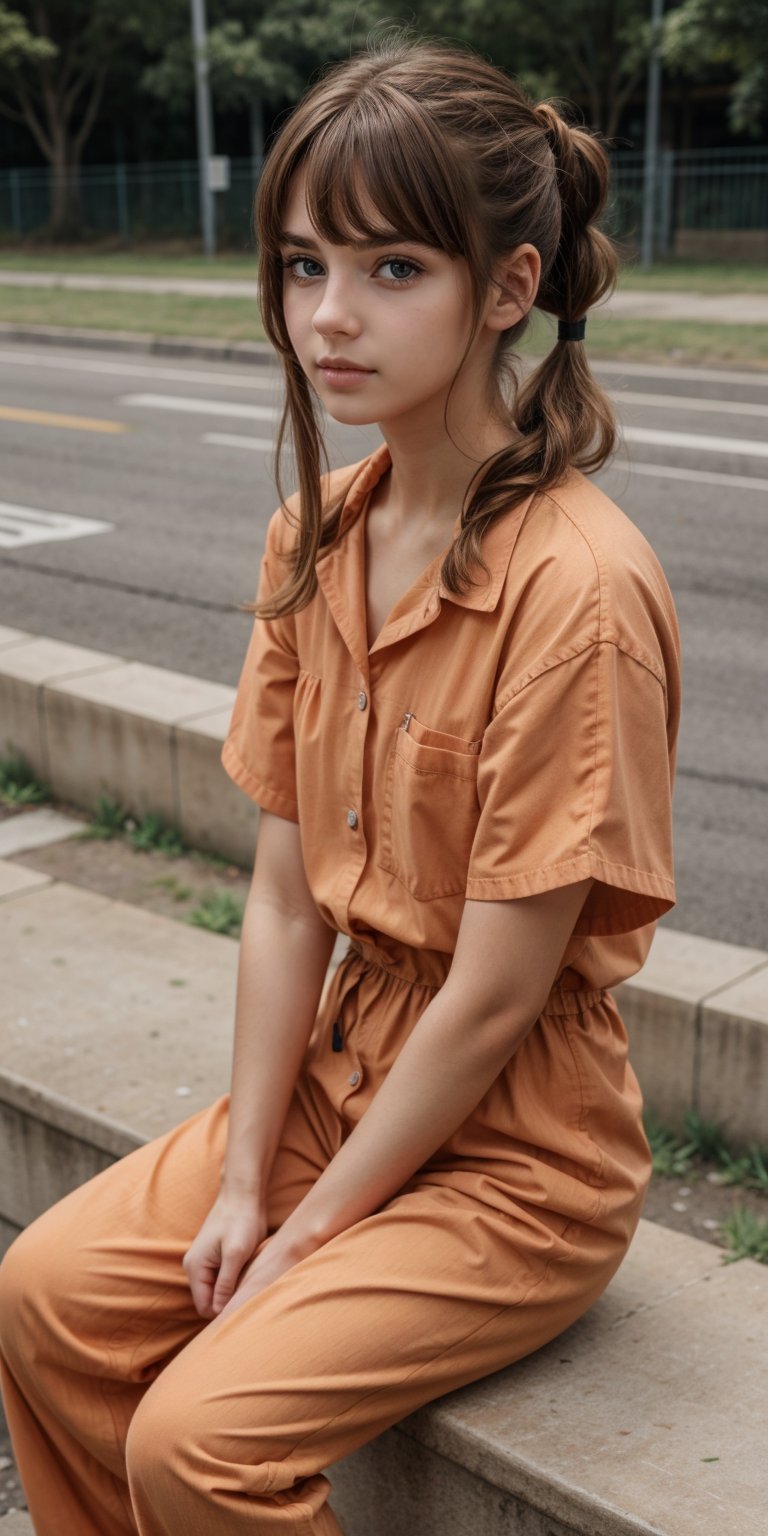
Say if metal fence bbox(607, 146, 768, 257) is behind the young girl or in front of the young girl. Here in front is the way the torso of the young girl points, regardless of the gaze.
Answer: behind

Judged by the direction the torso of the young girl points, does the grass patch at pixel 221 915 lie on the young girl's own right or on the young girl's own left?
on the young girl's own right

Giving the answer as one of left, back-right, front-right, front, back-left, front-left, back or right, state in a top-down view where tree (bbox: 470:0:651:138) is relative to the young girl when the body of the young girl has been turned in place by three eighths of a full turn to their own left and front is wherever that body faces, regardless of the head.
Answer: left

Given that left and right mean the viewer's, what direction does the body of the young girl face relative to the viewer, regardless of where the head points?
facing the viewer and to the left of the viewer

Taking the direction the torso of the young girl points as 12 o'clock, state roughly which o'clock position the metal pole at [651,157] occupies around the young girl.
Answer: The metal pole is roughly at 5 o'clock from the young girl.

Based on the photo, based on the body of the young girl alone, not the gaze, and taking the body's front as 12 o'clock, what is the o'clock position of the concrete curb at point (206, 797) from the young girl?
The concrete curb is roughly at 4 o'clock from the young girl.

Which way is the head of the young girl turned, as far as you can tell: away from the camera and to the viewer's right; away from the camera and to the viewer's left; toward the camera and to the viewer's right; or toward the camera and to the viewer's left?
toward the camera and to the viewer's left

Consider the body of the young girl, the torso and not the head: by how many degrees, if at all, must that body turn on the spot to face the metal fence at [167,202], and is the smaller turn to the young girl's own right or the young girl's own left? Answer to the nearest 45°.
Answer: approximately 135° to the young girl's own right
